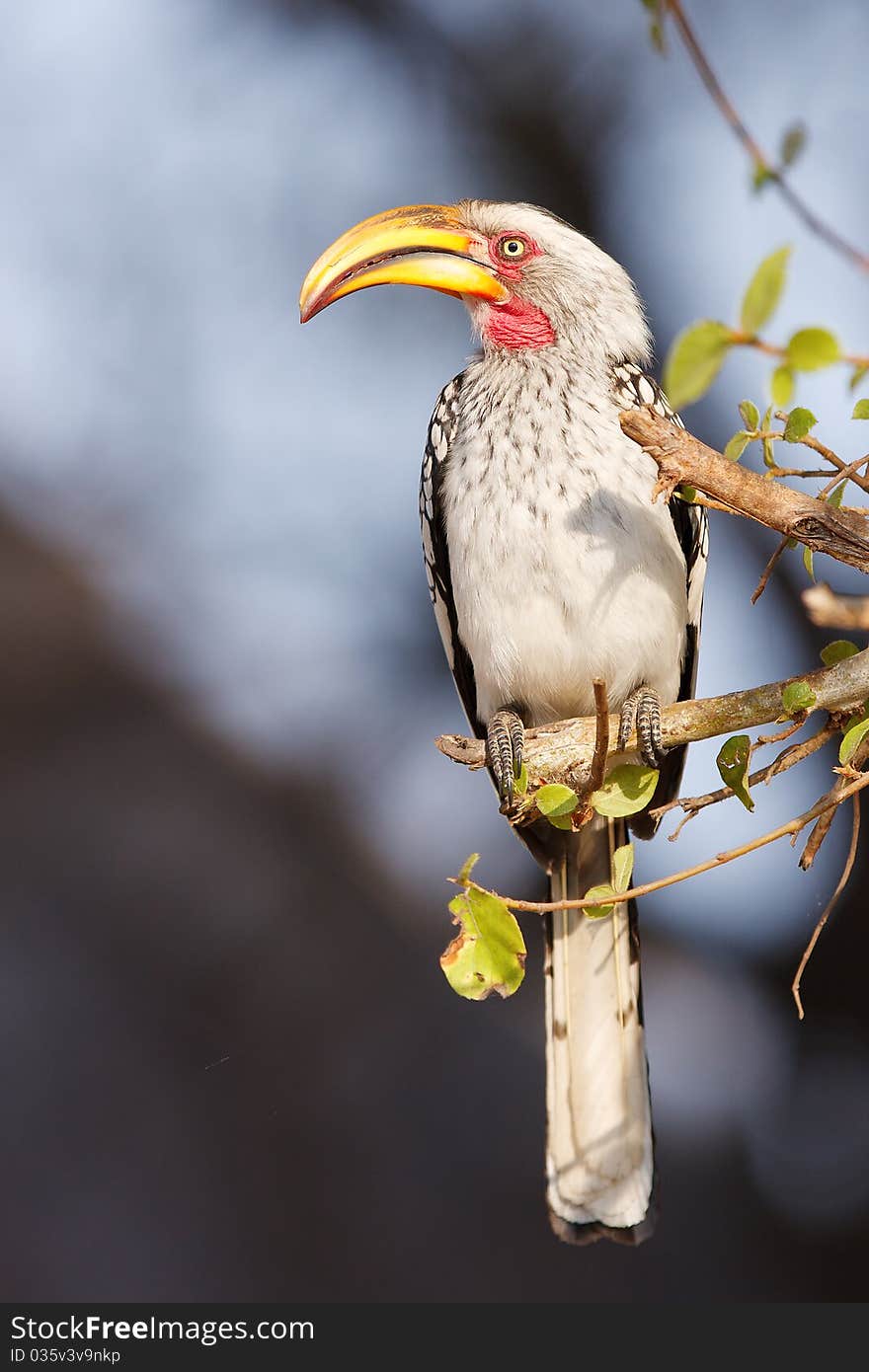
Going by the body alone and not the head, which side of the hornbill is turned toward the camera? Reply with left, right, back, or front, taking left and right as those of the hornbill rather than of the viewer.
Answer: front

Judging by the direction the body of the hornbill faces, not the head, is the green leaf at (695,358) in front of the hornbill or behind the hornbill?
behind
